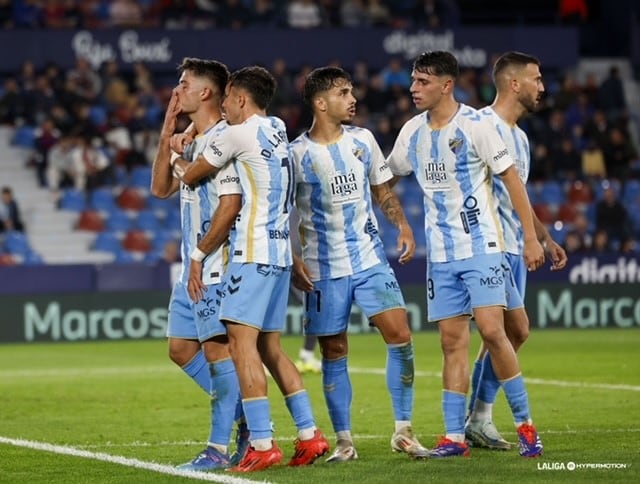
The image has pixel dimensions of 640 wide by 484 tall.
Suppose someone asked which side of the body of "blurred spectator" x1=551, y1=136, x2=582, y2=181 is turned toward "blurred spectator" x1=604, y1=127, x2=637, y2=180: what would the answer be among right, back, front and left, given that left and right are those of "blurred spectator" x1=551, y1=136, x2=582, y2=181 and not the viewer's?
left

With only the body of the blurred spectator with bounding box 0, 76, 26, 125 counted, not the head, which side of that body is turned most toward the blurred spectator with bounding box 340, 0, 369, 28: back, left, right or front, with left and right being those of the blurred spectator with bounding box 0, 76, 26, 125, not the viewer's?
left

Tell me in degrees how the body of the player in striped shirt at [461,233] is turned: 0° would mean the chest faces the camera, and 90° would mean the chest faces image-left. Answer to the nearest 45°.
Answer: approximately 45°

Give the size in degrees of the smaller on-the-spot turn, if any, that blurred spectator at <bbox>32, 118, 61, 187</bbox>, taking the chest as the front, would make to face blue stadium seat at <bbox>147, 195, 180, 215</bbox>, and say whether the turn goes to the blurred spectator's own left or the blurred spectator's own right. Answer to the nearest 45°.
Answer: approximately 90° to the blurred spectator's own left

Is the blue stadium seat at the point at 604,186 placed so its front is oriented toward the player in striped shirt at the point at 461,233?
yes

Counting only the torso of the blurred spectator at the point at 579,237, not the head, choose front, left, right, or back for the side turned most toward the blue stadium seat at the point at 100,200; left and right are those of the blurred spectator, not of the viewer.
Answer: right

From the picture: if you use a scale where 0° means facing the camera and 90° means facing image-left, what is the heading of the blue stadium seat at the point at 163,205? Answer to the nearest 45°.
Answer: approximately 0°
